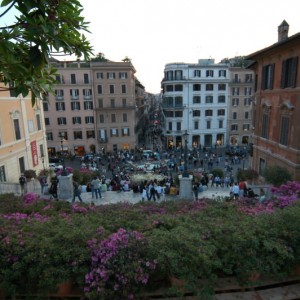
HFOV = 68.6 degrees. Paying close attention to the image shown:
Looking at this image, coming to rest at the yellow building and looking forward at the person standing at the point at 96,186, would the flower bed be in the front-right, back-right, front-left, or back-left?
front-right

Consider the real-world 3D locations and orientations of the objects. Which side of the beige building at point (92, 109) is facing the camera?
front

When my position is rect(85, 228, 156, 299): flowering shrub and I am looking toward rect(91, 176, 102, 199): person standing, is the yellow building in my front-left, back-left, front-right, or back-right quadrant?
front-left

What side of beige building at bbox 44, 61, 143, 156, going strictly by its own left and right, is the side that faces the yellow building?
front

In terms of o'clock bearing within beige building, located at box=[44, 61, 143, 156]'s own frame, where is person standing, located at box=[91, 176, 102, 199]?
The person standing is roughly at 12 o'clock from the beige building.

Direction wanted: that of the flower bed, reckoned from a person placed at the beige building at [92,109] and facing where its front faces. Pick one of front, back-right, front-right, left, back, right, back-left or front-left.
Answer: front

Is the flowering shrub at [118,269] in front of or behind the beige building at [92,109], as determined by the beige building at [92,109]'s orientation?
in front

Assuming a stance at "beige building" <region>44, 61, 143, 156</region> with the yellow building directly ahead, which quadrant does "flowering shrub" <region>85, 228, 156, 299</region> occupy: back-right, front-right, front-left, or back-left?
front-left
